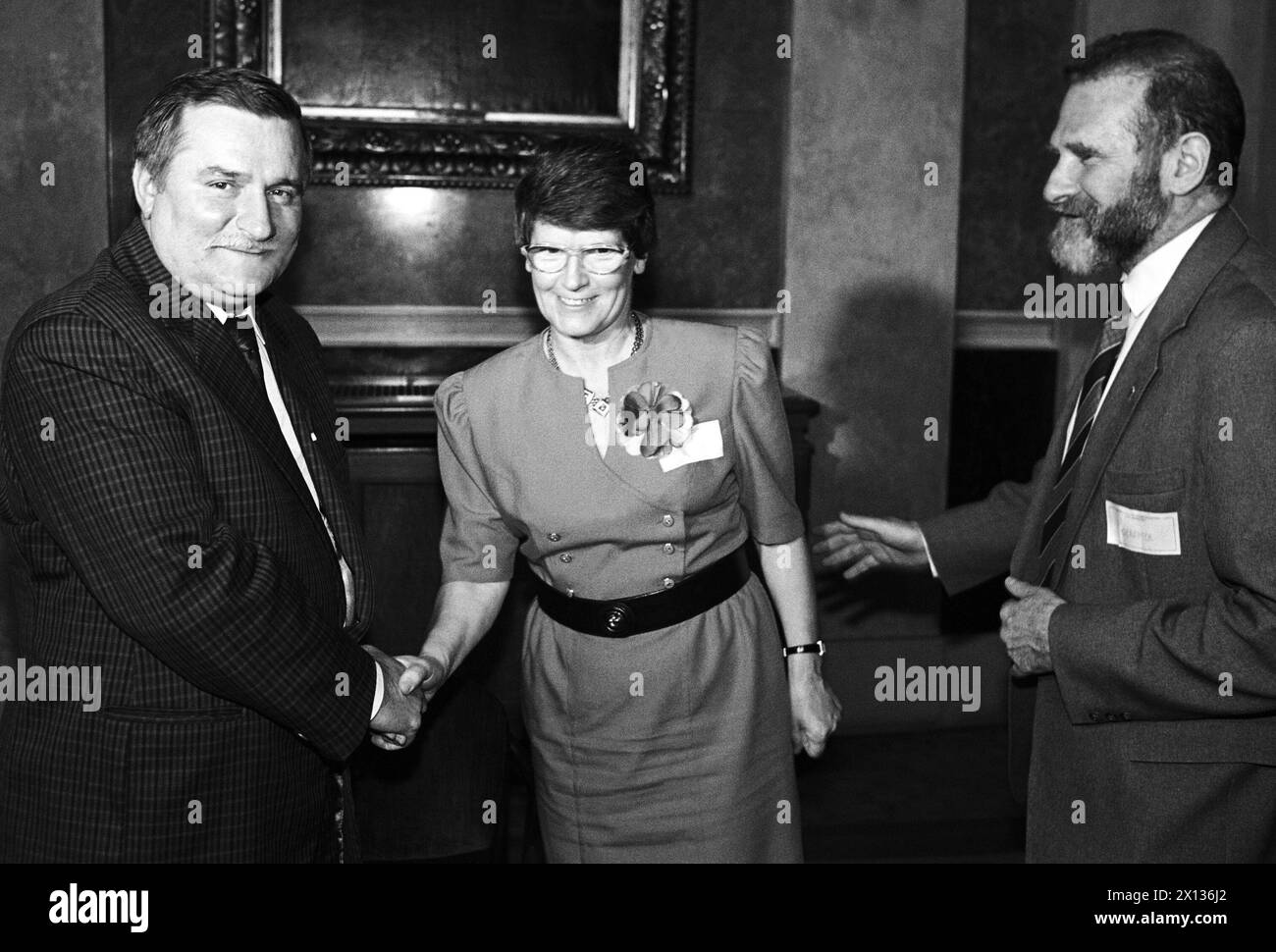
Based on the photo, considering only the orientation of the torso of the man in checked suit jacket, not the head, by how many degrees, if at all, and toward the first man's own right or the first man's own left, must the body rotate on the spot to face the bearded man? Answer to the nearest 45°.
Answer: approximately 45° to the first man's own left

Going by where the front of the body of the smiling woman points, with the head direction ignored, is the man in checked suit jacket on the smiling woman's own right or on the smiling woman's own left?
on the smiling woman's own right

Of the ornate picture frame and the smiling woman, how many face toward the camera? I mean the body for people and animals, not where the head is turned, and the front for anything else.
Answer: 2

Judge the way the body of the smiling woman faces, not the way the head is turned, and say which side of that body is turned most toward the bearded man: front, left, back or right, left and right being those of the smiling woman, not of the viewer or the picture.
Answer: left

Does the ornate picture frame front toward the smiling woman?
yes

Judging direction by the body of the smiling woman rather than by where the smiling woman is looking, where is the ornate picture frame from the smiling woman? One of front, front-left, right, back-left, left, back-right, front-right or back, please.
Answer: back

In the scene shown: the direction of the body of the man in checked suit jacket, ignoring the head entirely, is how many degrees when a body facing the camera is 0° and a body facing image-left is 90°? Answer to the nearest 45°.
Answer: approximately 315°

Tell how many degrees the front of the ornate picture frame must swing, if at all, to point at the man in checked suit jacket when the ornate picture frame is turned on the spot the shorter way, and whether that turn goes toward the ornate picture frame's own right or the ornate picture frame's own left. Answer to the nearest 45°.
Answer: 0° — it already faces them

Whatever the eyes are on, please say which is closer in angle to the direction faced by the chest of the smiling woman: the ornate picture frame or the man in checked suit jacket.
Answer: the man in checked suit jacket

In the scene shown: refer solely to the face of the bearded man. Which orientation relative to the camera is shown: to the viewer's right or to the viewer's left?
to the viewer's left

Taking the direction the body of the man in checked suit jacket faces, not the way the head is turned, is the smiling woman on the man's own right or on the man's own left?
on the man's own left
